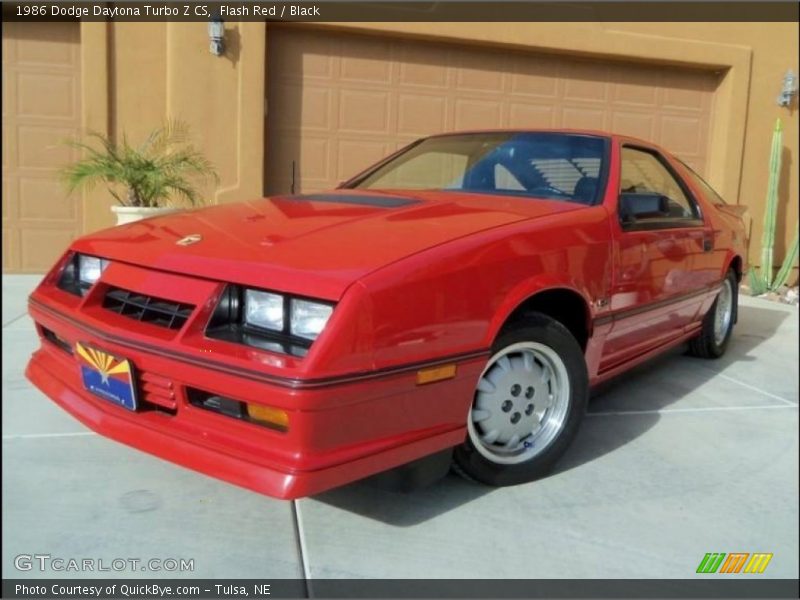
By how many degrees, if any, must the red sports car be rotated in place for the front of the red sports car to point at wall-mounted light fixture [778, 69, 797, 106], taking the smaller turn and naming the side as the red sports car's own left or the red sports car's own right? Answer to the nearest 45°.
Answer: approximately 180°

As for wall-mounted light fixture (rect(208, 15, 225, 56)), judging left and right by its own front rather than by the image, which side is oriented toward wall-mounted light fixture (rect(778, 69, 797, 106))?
left

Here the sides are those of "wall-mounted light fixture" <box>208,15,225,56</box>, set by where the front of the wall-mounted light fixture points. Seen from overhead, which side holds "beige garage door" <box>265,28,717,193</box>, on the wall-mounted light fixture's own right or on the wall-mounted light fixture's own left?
on the wall-mounted light fixture's own left

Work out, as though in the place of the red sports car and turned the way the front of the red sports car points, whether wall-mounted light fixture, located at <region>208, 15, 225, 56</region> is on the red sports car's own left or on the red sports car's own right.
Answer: on the red sports car's own right

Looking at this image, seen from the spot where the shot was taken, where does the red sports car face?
facing the viewer and to the left of the viewer

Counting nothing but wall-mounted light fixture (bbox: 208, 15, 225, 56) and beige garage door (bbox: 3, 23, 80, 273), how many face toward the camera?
2

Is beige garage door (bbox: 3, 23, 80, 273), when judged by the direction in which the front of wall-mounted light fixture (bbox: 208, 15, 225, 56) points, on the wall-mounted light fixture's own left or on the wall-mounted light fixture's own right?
on the wall-mounted light fixture's own right

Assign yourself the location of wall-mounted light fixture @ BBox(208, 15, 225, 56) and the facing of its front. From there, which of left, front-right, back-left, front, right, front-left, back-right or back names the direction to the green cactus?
left

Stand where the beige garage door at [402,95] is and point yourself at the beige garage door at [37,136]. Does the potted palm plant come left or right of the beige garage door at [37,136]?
left

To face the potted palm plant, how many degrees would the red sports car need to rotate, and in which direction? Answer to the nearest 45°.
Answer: approximately 90° to its right

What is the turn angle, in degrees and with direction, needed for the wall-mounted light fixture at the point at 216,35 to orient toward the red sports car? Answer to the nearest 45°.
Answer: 0° — it already faces it
